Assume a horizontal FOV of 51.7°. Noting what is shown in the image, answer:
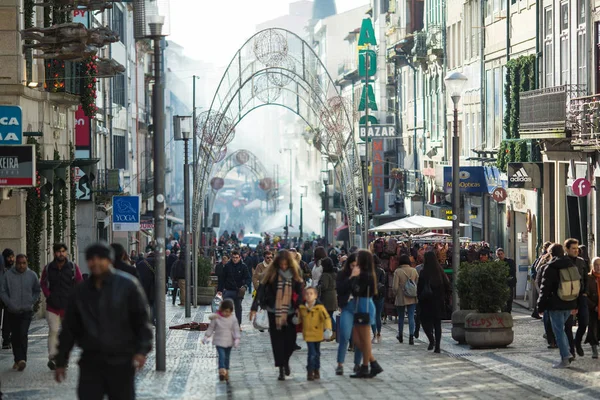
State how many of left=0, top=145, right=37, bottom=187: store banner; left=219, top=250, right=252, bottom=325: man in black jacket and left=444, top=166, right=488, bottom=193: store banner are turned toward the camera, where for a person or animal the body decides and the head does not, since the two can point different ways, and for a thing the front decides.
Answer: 3

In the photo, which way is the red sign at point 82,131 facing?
toward the camera

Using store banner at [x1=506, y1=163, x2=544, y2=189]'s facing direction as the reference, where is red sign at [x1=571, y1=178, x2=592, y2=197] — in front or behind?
in front

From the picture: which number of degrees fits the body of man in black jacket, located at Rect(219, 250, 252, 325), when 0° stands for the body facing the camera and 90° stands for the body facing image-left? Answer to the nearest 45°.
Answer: approximately 0°

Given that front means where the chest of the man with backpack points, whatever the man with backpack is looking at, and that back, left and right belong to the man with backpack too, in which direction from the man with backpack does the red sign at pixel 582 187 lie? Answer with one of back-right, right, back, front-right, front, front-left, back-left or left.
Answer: front-right

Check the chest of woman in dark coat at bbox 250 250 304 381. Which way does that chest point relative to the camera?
toward the camera

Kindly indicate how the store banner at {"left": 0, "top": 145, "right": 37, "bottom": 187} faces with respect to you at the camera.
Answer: facing the viewer

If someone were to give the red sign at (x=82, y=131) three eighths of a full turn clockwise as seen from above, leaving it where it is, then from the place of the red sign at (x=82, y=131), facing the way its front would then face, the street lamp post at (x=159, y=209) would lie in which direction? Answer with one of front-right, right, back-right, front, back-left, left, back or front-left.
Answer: back-left
